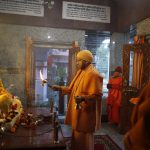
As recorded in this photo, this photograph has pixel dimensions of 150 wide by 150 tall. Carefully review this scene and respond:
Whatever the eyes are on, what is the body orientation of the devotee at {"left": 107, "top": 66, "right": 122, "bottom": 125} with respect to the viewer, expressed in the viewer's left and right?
facing the viewer and to the left of the viewer

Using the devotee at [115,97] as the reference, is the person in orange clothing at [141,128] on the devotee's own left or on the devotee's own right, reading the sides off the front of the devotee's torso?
on the devotee's own left

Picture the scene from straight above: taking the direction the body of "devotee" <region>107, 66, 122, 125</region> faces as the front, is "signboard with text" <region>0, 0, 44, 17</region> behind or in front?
in front

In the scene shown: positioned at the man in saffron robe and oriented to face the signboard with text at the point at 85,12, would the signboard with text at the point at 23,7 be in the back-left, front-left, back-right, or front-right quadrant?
front-left

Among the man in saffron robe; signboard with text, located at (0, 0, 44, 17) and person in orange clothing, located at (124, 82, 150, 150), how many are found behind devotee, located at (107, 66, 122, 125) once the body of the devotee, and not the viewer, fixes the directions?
0

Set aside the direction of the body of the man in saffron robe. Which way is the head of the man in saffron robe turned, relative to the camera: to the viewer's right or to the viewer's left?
to the viewer's left

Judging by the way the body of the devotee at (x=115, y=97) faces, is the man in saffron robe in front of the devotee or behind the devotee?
in front
